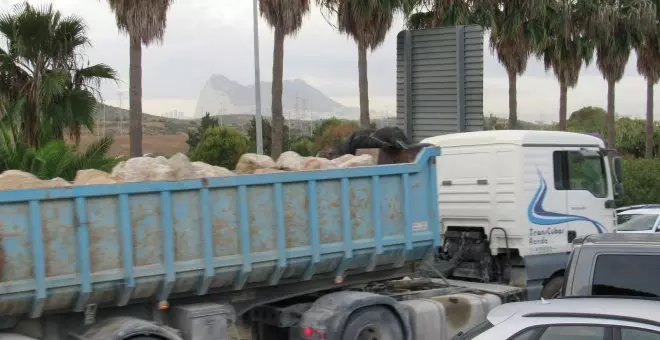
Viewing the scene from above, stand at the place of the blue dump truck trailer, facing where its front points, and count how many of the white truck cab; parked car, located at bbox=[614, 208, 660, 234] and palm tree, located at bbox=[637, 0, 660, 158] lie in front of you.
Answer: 3

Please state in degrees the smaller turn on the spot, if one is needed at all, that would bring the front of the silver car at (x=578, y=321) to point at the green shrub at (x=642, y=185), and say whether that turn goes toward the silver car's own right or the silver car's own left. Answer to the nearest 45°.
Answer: approximately 90° to the silver car's own left

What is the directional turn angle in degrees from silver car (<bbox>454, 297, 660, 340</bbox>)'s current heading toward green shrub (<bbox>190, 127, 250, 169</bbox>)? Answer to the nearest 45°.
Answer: approximately 135° to its left

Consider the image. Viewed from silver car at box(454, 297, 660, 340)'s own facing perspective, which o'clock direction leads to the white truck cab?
The white truck cab is roughly at 9 o'clock from the silver car.

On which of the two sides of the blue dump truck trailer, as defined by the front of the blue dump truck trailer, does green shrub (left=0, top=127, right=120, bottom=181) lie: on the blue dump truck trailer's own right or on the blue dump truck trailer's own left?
on the blue dump truck trailer's own left

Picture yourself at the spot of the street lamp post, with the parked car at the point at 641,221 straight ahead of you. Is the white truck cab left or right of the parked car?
right

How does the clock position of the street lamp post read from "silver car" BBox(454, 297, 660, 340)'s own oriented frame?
The street lamp post is roughly at 8 o'clock from the silver car.

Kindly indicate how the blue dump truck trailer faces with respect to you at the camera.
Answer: facing away from the viewer and to the right of the viewer

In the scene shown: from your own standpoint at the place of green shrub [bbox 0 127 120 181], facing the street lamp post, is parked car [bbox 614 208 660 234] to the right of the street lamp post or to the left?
right

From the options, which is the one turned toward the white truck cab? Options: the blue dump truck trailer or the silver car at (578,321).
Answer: the blue dump truck trailer

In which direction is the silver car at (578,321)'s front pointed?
to the viewer's right

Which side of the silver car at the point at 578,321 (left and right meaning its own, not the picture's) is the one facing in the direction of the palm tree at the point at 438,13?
left
